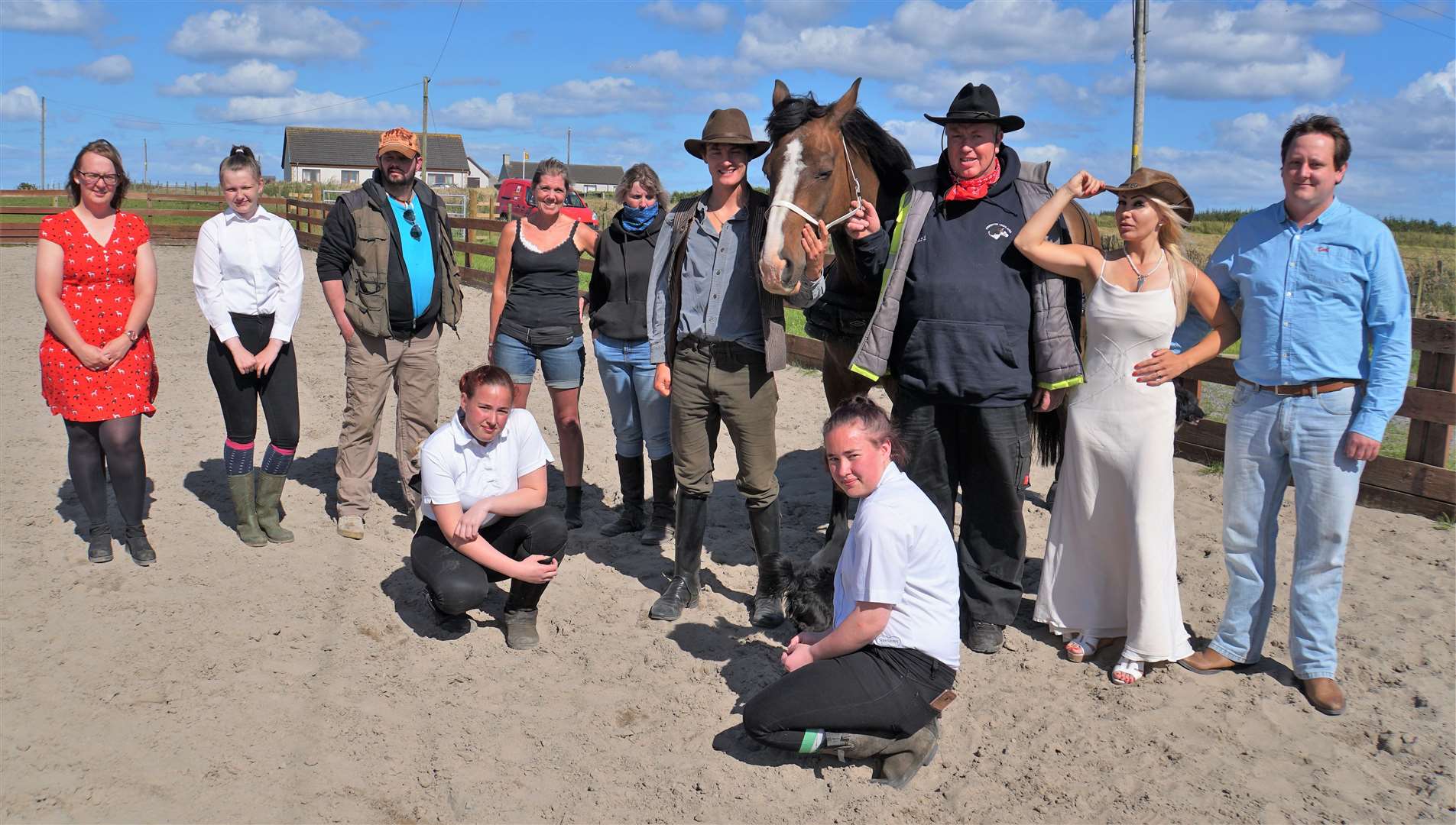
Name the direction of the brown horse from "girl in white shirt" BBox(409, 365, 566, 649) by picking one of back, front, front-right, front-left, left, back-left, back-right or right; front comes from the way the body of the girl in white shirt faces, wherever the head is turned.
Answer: left

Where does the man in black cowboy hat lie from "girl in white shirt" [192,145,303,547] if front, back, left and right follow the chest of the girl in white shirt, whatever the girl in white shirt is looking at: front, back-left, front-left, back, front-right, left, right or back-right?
front-left

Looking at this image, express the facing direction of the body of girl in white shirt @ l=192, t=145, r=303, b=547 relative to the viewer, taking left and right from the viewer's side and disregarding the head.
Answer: facing the viewer

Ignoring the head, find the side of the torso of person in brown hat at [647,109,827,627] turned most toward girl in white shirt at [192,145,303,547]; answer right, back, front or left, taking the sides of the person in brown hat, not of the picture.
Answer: right

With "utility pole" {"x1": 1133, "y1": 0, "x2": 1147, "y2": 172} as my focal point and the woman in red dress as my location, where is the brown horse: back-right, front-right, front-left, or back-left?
front-right

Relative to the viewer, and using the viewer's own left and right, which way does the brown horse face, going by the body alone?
facing the viewer and to the left of the viewer

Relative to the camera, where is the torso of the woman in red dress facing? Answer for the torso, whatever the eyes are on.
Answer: toward the camera

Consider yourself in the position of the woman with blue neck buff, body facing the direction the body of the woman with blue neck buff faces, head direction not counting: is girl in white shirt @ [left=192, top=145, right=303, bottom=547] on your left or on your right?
on your right

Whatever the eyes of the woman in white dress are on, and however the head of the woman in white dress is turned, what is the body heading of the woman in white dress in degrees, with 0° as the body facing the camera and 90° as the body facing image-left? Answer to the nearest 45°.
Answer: approximately 0°

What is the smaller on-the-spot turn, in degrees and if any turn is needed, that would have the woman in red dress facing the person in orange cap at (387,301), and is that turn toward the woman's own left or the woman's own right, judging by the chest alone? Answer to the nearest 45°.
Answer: approximately 90° to the woman's own left

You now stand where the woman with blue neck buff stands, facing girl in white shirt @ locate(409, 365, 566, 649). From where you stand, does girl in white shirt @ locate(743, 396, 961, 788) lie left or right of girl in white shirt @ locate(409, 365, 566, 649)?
left

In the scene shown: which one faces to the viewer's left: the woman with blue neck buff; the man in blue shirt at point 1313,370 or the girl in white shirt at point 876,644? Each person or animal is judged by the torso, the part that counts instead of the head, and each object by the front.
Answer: the girl in white shirt

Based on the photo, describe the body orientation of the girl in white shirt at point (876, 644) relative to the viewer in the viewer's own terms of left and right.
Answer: facing to the left of the viewer
